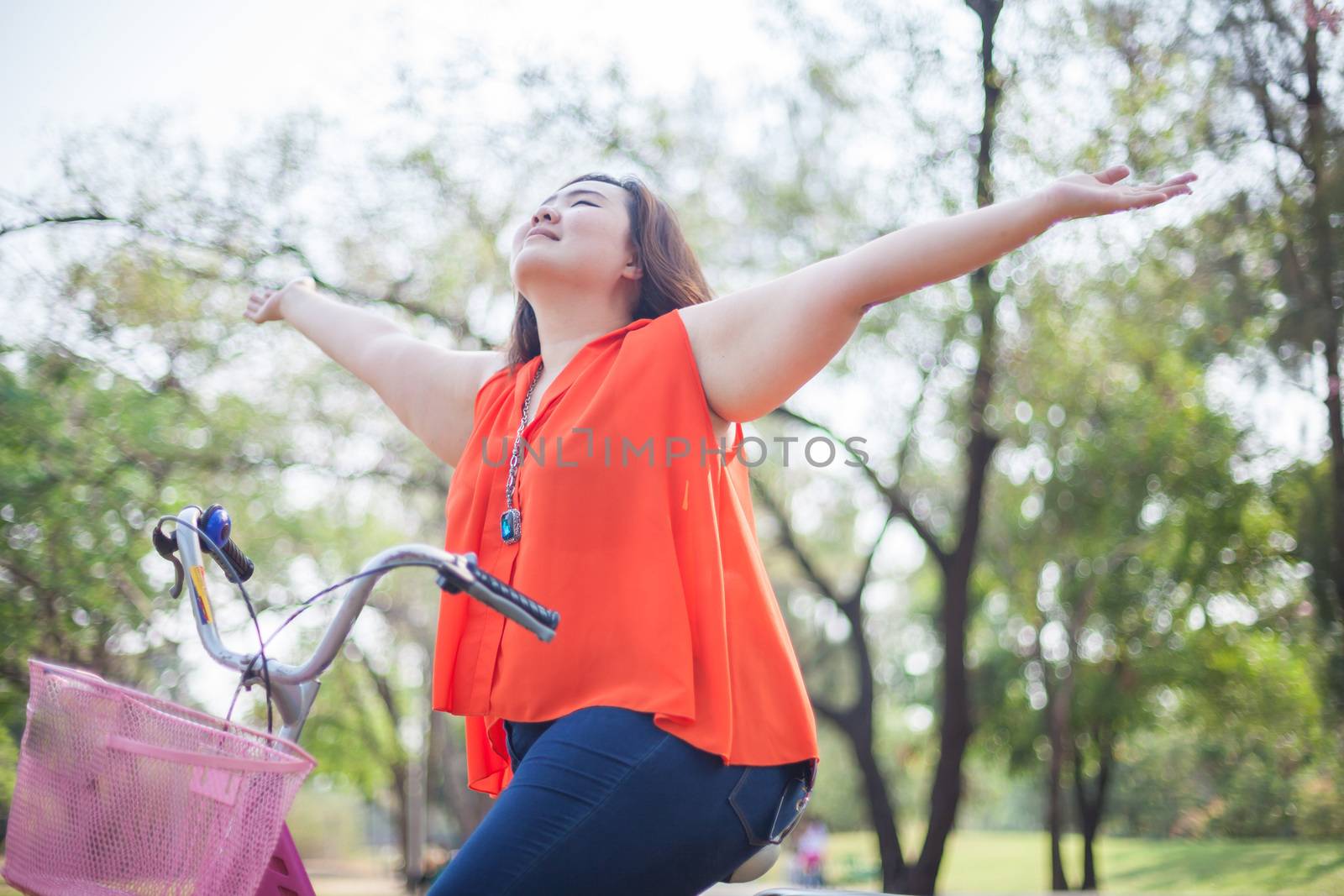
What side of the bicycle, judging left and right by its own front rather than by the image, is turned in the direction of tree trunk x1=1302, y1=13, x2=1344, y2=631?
back

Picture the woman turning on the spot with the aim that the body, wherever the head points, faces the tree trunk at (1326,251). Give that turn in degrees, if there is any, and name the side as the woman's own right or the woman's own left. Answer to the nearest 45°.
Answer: approximately 180°

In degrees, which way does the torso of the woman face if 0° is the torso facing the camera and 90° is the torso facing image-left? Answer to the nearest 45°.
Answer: approximately 45°

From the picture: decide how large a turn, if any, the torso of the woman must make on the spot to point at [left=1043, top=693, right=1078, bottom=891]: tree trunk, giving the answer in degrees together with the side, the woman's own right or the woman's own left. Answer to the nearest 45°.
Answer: approximately 135° to the woman's own right

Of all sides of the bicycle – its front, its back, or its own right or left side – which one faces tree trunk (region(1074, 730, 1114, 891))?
back

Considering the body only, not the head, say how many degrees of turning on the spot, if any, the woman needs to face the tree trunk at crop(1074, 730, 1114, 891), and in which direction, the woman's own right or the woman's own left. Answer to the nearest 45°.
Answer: approximately 135° to the woman's own right
